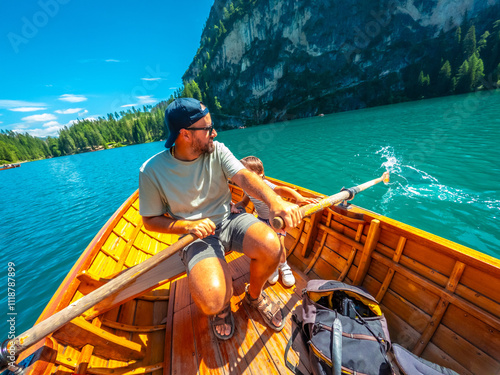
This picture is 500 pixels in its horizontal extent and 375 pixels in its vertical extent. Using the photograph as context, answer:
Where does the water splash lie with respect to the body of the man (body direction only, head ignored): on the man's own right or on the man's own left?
on the man's own left

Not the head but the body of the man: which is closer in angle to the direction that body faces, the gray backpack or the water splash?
the gray backpack

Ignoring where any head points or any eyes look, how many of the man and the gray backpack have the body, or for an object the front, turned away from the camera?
0

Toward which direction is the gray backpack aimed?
toward the camera

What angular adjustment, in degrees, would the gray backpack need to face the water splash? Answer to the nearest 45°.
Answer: approximately 180°

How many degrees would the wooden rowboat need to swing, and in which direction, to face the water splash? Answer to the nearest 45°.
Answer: approximately 45° to its right

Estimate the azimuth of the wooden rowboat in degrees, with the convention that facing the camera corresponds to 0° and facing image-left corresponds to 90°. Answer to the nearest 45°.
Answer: approximately 180°

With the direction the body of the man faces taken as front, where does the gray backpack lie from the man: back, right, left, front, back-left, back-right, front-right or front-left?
front

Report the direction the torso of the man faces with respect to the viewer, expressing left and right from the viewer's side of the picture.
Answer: facing the viewer and to the right of the viewer
